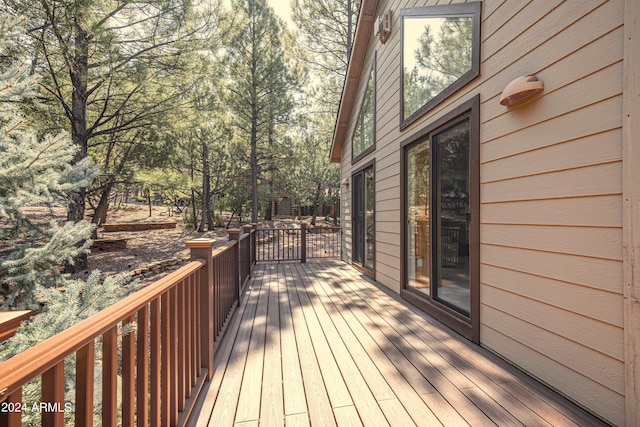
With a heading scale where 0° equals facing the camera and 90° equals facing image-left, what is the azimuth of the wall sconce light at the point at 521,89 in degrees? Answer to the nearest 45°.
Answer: approximately 45°

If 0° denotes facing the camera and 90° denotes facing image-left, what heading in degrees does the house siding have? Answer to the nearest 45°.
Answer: approximately 45°

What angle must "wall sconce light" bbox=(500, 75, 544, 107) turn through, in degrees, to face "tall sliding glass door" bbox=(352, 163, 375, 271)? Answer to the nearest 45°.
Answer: approximately 90° to its right

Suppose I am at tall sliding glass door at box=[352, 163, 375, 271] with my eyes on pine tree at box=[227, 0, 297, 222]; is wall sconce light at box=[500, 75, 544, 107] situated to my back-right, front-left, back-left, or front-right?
back-left

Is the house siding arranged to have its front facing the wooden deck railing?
yes

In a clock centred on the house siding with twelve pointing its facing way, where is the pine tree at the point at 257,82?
The pine tree is roughly at 3 o'clock from the house siding.
